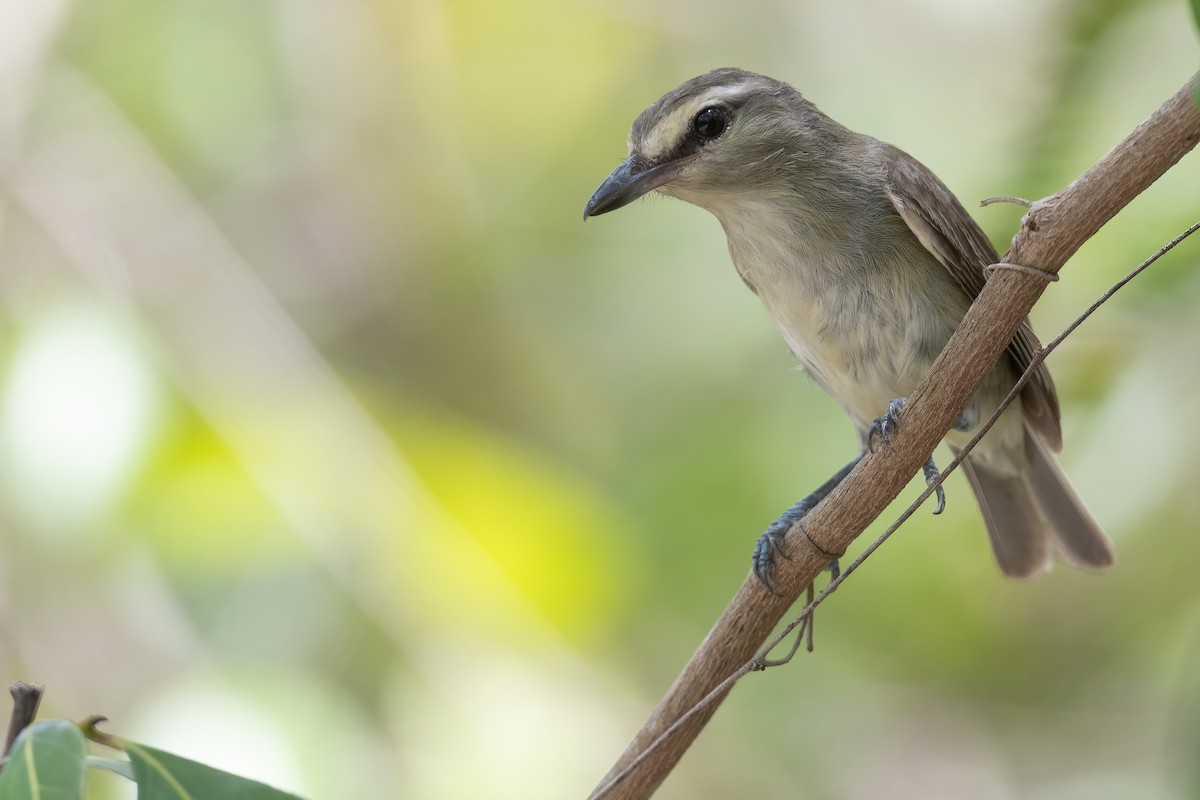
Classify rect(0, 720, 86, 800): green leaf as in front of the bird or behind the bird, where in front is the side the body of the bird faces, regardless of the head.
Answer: in front

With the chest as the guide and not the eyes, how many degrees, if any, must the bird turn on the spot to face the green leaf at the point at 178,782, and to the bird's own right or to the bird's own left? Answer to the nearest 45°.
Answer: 0° — it already faces it

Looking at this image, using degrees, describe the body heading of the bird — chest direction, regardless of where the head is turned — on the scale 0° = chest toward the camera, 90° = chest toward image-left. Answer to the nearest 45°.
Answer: approximately 45°
